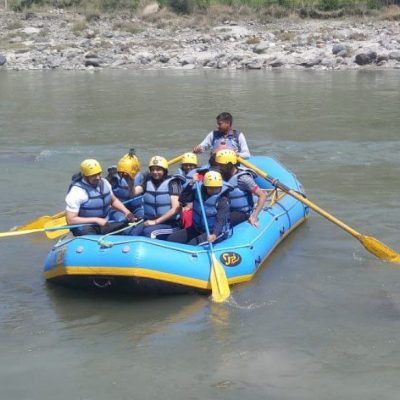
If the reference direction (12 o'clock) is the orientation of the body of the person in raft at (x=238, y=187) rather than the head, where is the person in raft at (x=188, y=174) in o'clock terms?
the person in raft at (x=188, y=174) is roughly at 3 o'clock from the person in raft at (x=238, y=187).

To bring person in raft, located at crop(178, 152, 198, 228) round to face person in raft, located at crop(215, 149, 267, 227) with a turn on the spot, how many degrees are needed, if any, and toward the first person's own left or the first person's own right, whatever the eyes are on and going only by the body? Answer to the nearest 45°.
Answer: approximately 45° to the first person's own left

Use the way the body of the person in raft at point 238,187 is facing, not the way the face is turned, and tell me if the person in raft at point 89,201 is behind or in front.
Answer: in front

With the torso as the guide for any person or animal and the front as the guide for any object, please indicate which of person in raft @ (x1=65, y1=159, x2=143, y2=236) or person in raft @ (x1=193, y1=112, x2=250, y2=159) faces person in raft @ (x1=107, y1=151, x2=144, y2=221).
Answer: person in raft @ (x1=193, y1=112, x2=250, y2=159)

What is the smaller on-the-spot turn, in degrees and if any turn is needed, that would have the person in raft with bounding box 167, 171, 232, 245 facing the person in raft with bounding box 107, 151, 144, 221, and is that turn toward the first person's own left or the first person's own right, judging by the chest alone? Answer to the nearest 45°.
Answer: approximately 90° to the first person's own right

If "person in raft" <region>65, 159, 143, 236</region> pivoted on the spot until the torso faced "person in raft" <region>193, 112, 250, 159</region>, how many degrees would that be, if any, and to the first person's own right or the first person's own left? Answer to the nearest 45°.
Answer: approximately 90° to the first person's own left

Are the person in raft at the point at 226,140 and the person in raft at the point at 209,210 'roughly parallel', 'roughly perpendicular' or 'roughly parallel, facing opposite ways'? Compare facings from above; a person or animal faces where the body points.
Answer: roughly parallel

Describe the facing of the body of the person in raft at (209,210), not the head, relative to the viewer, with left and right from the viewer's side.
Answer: facing the viewer and to the left of the viewer

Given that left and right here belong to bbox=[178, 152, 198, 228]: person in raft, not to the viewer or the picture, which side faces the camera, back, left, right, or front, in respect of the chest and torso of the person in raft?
front

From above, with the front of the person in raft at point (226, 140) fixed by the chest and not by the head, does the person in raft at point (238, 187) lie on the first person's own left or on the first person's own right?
on the first person's own left

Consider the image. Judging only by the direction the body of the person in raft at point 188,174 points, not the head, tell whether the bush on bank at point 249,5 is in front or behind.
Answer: behind

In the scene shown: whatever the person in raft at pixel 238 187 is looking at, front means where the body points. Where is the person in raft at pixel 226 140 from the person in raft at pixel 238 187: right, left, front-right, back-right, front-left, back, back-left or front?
back-right

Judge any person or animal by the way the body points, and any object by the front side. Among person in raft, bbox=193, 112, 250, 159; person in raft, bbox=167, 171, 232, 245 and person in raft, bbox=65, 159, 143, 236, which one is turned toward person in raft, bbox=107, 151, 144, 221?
person in raft, bbox=193, 112, 250, 159

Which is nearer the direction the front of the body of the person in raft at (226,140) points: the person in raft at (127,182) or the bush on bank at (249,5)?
the person in raft

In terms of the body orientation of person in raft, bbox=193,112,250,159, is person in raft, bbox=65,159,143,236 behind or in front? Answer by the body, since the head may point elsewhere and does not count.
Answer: in front

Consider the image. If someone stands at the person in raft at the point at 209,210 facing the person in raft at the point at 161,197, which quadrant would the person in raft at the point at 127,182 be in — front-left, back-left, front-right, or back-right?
front-right

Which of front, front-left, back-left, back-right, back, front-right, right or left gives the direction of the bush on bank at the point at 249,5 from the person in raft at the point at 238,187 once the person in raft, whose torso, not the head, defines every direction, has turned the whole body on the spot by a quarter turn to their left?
back-left
